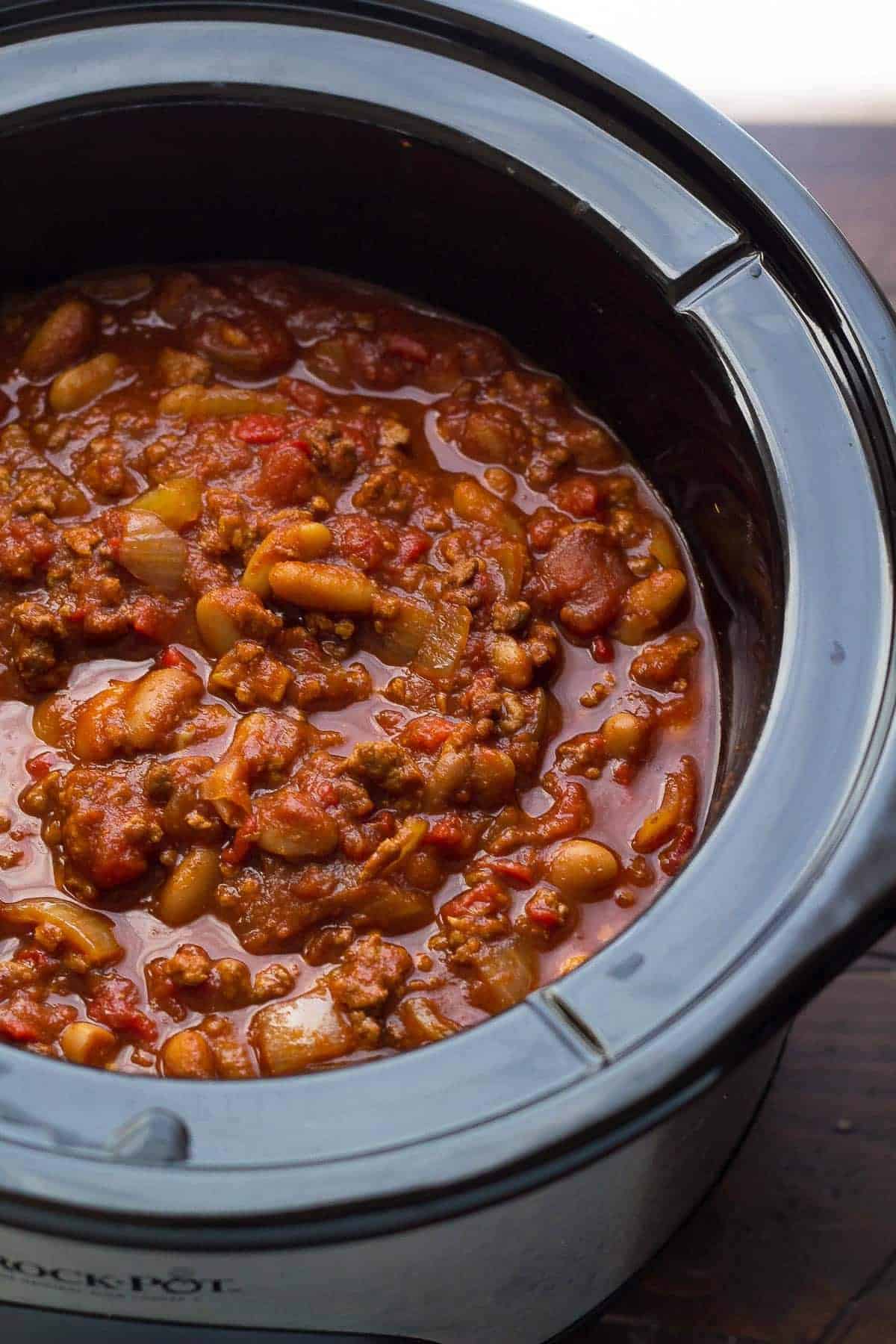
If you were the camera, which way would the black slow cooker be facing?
facing the viewer

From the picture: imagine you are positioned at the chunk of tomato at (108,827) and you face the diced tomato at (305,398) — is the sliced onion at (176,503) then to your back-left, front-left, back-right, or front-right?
front-left

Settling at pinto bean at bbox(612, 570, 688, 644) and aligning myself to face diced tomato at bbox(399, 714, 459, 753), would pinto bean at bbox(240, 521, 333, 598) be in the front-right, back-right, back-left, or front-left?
front-right

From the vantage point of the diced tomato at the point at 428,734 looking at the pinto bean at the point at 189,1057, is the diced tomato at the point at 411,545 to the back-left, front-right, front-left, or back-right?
back-right
